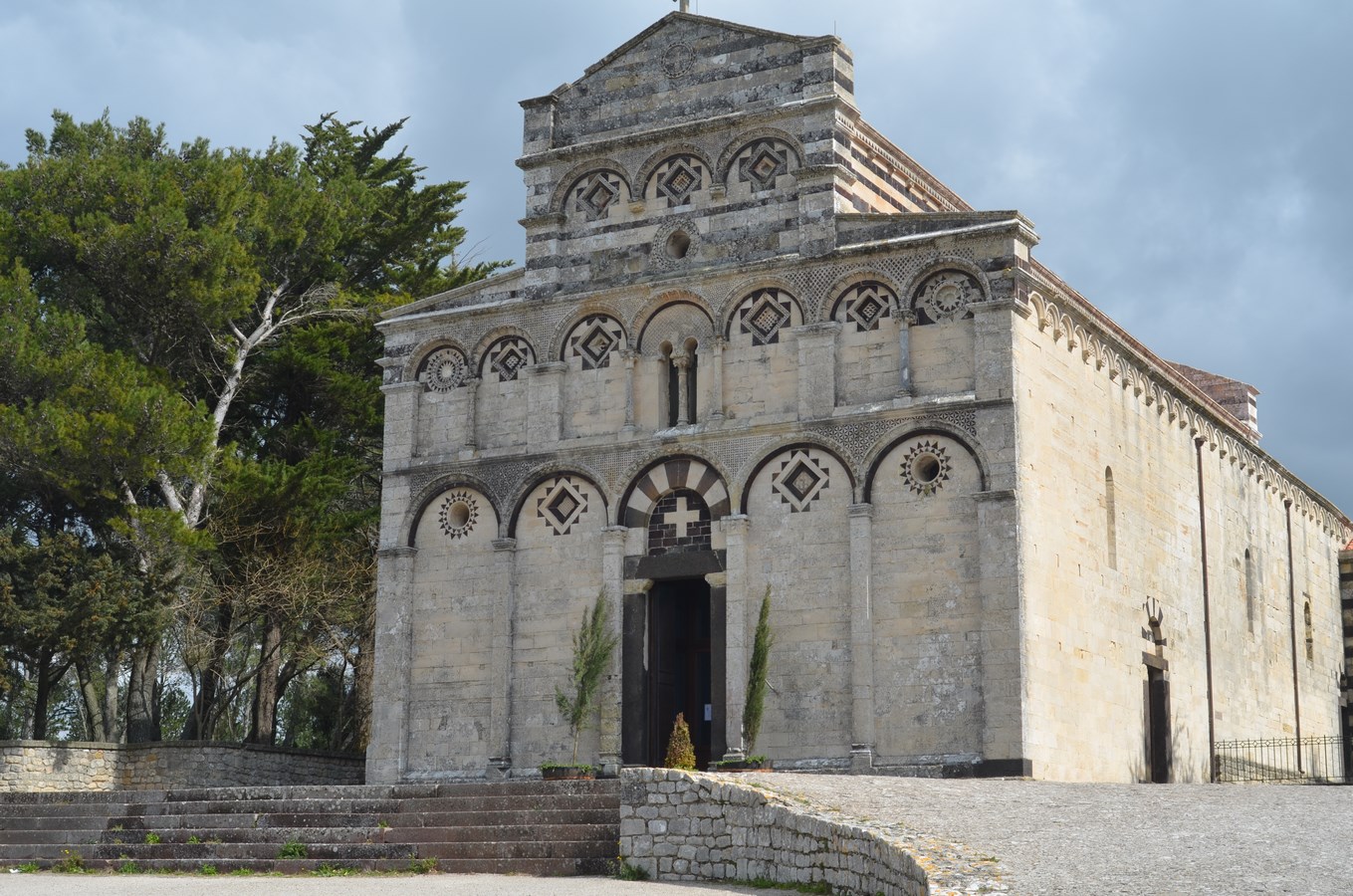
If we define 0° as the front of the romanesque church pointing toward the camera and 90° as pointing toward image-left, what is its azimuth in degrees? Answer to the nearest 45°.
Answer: approximately 45°

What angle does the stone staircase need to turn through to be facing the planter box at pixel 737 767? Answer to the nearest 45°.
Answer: approximately 135° to its left

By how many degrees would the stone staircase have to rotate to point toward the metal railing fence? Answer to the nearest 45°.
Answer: approximately 135° to its left

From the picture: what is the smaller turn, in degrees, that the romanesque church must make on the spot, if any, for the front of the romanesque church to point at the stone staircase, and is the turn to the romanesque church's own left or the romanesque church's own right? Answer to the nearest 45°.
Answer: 0° — it already faces it

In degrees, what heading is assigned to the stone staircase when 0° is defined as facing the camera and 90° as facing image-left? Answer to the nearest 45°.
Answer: approximately 0°

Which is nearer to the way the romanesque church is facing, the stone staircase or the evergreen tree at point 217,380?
the stone staircase

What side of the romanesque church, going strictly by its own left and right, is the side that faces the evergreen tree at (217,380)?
right

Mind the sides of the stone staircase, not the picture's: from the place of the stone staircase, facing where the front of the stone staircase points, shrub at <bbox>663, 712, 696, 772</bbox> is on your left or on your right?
on your left

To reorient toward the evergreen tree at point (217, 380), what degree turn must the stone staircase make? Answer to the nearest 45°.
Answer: approximately 180°

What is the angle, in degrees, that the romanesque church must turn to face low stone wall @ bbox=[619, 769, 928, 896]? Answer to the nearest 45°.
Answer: approximately 45° to its left

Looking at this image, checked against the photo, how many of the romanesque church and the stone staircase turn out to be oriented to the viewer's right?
0

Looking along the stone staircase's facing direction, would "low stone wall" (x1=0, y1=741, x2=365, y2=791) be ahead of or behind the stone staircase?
behind
